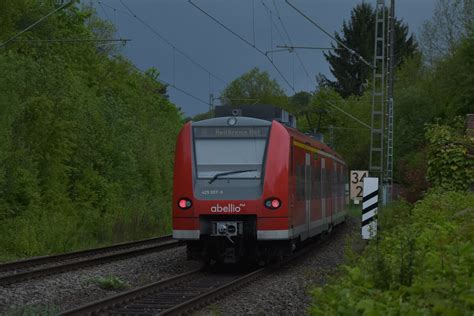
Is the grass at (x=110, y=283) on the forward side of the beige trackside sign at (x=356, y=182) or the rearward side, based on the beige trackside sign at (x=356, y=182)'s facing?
on the forward side

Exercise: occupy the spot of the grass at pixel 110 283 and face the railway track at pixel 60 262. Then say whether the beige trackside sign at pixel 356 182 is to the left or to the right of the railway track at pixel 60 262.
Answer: right

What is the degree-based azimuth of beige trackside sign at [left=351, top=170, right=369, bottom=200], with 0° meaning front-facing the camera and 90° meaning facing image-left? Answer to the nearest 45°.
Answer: approximately 0°

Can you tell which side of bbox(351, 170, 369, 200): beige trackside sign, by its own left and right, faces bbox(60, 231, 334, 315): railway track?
front

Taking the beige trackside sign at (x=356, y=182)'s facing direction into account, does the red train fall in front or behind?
in front

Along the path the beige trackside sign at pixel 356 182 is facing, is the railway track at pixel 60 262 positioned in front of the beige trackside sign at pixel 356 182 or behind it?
in front
